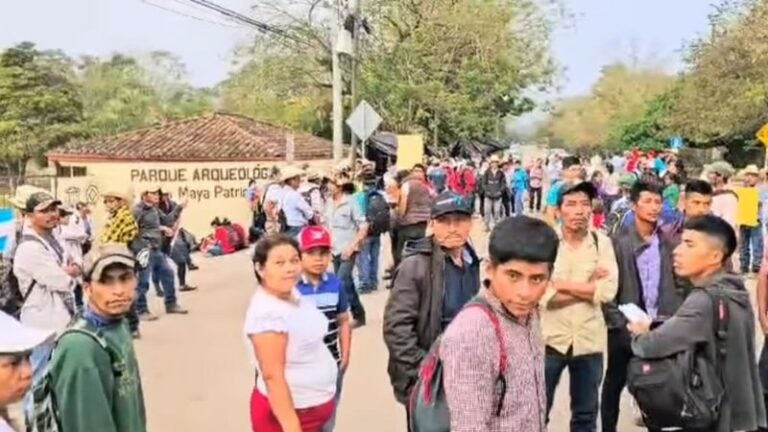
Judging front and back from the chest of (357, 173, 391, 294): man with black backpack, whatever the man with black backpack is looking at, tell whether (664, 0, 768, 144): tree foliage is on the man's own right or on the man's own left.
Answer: on the man's own right

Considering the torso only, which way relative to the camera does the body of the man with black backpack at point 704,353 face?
to the viewer's left

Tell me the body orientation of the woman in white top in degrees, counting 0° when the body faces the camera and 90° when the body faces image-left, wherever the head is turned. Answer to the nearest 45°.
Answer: approximately 315°

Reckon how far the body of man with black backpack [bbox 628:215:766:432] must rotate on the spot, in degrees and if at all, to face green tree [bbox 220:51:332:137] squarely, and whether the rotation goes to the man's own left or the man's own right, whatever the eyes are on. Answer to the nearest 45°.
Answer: approximately 45° to the man's own right

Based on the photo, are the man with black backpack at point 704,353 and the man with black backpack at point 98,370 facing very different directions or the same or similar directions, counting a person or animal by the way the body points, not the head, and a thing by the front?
very different directions

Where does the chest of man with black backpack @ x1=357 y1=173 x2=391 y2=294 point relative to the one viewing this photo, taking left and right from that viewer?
facing away from the viewer and to the left of the viewer

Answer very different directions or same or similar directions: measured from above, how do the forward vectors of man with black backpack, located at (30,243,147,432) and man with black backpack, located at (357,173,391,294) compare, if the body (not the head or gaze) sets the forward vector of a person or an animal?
very different directions

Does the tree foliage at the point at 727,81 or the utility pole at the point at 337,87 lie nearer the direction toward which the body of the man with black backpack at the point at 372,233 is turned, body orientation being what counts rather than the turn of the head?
the utility pole

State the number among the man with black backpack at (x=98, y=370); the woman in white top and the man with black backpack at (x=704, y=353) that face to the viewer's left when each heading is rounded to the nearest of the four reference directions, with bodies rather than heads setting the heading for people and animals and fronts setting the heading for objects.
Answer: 1

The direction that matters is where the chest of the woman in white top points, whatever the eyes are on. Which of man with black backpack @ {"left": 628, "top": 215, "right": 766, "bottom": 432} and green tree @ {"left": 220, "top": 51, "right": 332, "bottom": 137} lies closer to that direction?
the man with black backpack

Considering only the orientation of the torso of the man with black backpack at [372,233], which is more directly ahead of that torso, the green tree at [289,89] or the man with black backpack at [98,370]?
the green tree

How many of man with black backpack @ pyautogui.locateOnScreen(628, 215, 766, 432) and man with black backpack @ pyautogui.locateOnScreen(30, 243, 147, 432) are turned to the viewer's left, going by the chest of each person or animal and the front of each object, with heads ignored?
1
